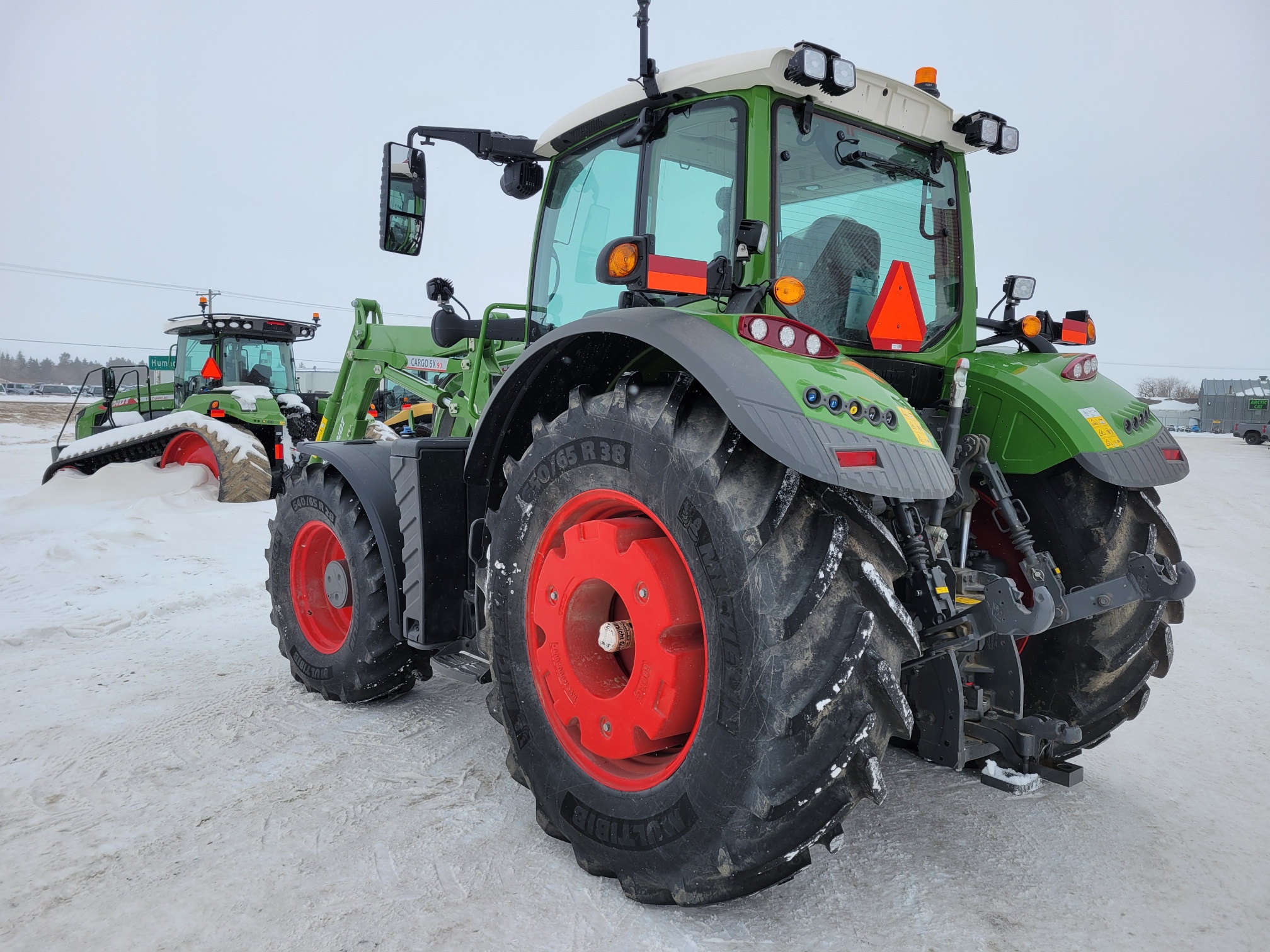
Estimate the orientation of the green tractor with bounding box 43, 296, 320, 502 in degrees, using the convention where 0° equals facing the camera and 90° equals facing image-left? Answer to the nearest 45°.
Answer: approximately 135°

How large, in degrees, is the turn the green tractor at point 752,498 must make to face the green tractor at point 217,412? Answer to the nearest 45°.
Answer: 0° — it already faces it

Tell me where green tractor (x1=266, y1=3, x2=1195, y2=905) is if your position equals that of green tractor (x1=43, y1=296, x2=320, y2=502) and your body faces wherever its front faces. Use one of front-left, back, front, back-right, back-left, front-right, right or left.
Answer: back-left

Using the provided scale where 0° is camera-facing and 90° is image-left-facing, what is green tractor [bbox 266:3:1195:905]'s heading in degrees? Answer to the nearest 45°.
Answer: approximately 135°
